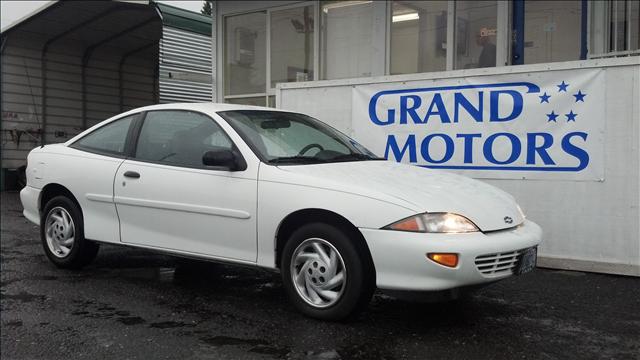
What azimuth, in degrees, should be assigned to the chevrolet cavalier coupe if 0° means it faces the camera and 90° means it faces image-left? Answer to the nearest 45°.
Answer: approximately 315°

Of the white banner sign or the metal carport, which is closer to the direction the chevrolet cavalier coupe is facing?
the white banner sign

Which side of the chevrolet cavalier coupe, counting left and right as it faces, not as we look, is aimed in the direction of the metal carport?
back

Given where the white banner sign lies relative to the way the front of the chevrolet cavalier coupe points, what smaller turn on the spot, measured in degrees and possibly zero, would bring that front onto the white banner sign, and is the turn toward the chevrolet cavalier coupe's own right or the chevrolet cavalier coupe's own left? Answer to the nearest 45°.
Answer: approximately 90° to the chevrolet cavalier coupe's own left
